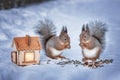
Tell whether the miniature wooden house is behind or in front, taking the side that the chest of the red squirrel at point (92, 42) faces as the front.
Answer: in front

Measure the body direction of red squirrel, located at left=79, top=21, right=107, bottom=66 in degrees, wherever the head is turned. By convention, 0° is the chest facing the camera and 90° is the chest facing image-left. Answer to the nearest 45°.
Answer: approximately 45°
